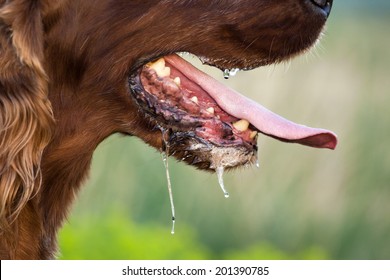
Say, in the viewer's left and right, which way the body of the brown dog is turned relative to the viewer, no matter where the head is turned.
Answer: facing to the right of the viewer
